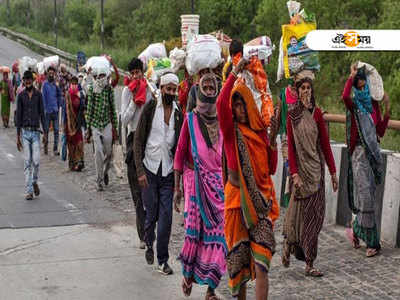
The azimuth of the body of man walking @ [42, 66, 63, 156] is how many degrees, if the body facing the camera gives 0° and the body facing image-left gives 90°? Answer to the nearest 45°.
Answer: approximately 0°

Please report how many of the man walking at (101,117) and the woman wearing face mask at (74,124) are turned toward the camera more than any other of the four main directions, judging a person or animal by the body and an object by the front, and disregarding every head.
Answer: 2

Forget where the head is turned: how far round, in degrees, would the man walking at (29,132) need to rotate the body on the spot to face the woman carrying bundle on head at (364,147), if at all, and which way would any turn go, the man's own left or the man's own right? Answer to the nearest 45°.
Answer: approximately 45° to the man's own left

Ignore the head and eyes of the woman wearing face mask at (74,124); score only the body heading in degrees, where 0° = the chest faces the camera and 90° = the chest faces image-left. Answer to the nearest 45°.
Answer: approximately 0°

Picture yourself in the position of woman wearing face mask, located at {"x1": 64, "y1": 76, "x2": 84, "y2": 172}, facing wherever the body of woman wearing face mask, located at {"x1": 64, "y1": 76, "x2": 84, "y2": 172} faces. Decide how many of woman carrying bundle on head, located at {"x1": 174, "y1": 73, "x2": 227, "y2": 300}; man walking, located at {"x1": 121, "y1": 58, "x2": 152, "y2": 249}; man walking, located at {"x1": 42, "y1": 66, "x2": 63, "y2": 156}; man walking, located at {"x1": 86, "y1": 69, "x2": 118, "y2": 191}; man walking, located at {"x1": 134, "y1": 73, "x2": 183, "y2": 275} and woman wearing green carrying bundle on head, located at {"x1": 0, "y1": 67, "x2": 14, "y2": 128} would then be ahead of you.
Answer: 4

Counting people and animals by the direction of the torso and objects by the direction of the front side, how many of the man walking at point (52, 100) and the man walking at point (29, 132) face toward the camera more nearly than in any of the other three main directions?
2
